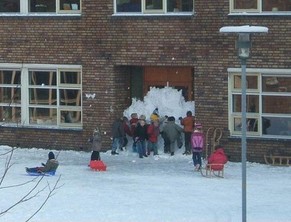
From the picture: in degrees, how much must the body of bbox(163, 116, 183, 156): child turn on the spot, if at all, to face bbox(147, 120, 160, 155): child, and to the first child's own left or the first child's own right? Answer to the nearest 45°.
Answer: approximately 90° to the first child's own left

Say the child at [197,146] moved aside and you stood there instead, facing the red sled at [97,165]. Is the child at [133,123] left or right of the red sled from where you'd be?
right

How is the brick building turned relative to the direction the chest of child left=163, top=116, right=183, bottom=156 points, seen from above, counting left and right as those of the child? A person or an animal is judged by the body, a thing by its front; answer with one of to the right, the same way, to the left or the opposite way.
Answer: the opposite way

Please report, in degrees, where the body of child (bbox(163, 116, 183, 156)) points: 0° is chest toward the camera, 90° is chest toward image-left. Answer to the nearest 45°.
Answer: approximately 180°

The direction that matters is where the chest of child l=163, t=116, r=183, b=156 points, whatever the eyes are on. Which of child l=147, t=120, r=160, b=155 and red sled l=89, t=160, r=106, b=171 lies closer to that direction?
the child
